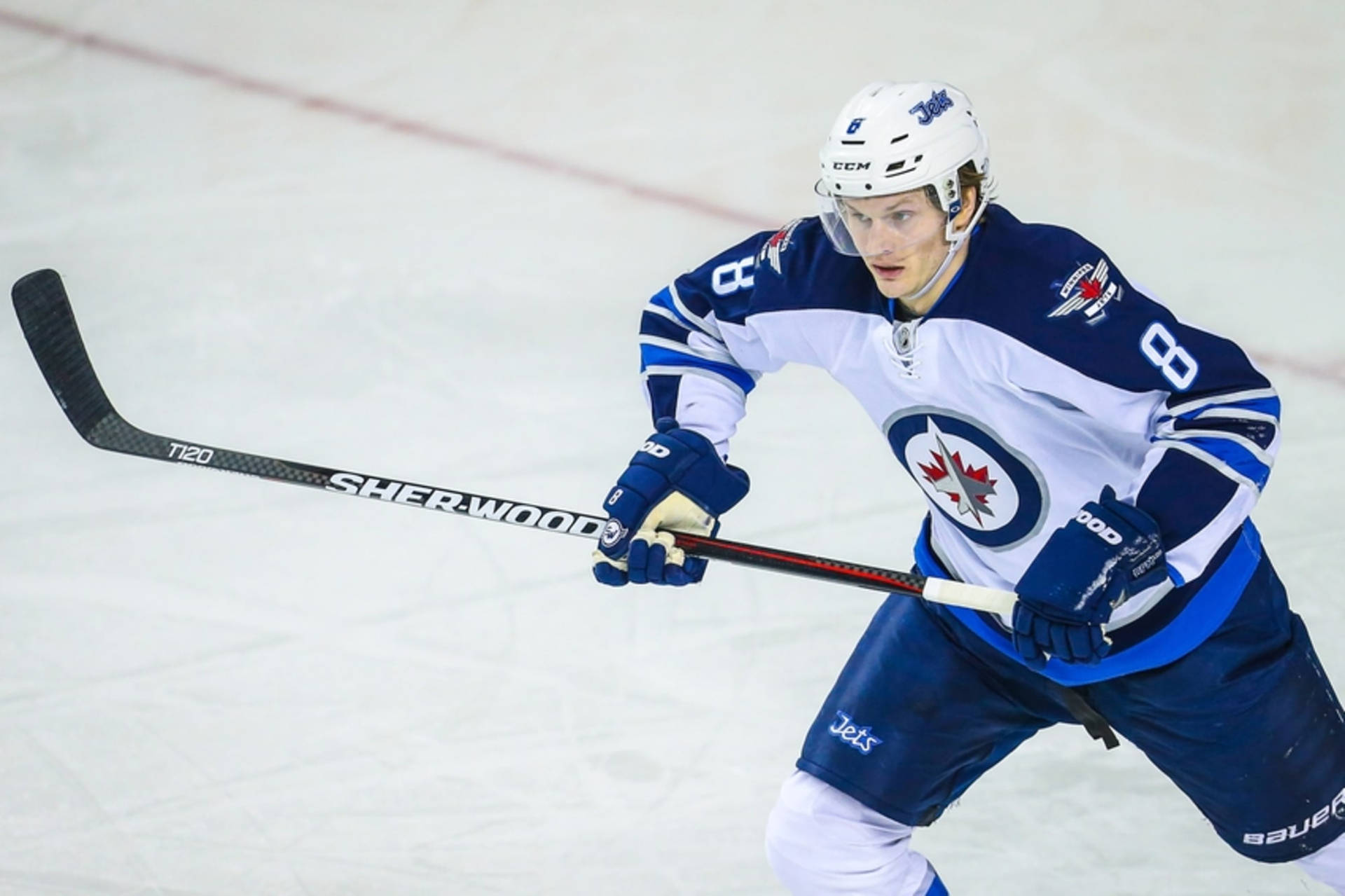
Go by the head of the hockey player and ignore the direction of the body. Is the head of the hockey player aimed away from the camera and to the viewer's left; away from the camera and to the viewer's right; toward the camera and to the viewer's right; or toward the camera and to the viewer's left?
toward the camera and to the viewer's left

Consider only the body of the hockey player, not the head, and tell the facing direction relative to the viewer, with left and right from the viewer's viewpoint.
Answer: facing the viewer and to the left of the viewer
